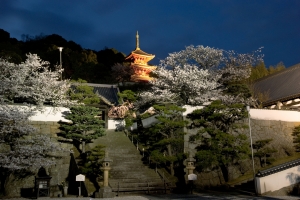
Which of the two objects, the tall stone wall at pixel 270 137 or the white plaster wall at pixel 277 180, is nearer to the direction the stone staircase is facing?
the white plaster wall

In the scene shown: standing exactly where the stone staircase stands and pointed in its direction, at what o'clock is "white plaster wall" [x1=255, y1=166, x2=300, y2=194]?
The white plaster wall is roughly at 10 o'clock from the stone staircase.

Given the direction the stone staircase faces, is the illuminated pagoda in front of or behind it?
behind

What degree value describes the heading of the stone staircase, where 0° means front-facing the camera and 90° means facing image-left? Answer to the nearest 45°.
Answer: approximately 0°

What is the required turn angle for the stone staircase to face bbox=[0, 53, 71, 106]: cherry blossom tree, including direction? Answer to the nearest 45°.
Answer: approximately 135° to its right

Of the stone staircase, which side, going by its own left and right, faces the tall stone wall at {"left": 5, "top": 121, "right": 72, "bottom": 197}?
right

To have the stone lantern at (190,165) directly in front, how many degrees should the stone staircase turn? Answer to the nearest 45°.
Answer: approximately 45° to its left

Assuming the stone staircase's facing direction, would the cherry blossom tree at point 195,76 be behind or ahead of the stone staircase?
behind

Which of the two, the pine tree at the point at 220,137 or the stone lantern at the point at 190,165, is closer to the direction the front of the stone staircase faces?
the stone lantern

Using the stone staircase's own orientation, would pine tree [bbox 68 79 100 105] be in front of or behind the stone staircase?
behind
